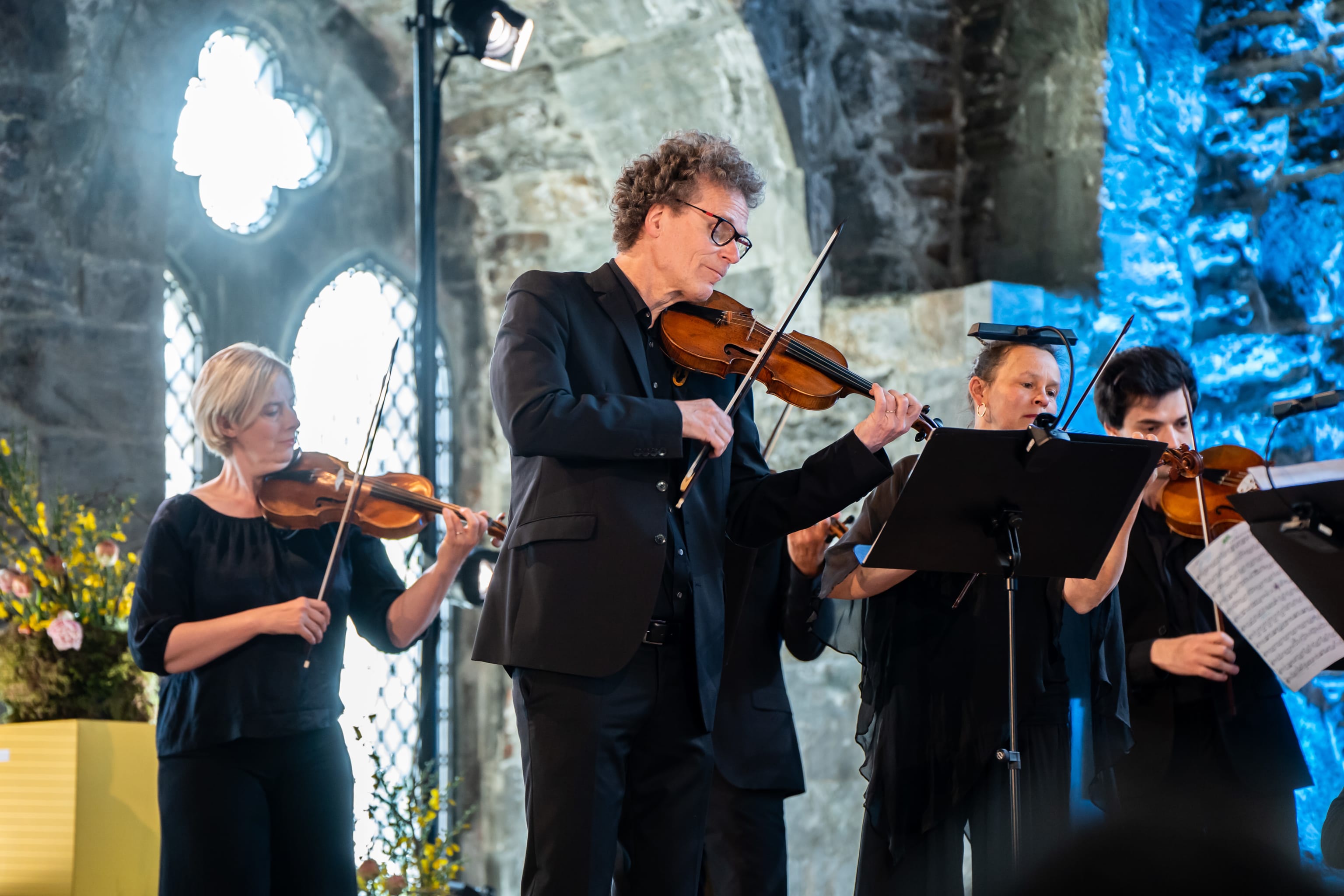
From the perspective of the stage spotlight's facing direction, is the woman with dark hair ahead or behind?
ahead

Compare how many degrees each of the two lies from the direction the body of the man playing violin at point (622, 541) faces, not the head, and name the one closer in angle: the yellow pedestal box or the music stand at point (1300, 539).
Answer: the music stand

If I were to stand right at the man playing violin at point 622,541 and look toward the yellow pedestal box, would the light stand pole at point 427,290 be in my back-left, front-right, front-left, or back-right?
front-right

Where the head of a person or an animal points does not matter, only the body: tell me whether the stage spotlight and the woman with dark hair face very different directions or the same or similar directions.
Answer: same or similar directions

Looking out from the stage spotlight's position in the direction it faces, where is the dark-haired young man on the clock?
The dark-haired young man is roughly at 12 o'clock from the stage spotlight.

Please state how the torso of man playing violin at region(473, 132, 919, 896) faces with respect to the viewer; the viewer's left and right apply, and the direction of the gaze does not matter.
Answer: facing the viewer and to the right of the viewer

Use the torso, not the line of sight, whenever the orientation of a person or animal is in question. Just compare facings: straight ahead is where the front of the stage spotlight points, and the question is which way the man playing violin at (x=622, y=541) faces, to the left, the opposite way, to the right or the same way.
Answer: the same way

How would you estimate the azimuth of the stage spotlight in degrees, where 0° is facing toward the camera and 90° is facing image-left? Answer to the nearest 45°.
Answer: approximately 315°

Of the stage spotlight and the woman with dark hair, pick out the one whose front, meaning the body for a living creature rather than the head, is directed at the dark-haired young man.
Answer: the stage spotlight

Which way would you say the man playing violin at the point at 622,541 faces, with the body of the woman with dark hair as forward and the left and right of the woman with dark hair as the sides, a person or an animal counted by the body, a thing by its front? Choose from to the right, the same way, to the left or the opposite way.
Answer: the same way

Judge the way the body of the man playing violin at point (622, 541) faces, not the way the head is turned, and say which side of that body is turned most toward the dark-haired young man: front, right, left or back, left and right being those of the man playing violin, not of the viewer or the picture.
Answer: left
